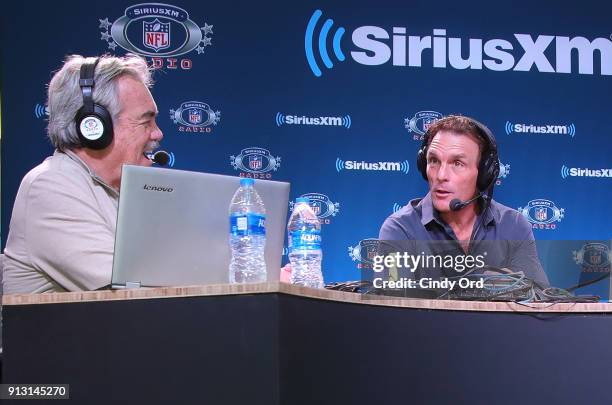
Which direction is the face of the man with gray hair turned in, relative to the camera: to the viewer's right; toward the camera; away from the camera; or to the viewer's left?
to the viewer's right

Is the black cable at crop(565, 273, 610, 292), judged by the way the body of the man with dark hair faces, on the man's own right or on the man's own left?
on the man's own left

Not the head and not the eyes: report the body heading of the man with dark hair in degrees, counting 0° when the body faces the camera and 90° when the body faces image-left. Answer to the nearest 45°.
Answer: approximately 45°

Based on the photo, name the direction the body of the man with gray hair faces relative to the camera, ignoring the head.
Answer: to the viewer's right

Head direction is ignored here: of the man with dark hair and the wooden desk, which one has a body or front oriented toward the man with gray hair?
the man with dark hair

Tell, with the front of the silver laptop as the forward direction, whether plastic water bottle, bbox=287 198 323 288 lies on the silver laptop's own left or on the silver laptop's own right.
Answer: on the silver laptop's own right

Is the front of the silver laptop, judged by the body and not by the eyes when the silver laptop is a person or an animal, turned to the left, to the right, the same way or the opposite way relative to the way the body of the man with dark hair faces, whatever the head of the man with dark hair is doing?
to the right

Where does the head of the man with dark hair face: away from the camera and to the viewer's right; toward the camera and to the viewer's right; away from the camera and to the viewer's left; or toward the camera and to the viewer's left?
toward the camera and to the viewer's left

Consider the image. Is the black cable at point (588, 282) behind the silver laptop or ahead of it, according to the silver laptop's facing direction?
behind
